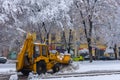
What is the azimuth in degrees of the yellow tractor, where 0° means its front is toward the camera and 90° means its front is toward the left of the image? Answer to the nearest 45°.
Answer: approximately 225°
